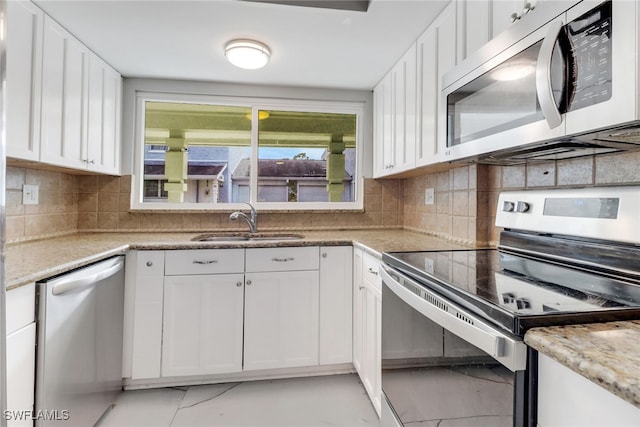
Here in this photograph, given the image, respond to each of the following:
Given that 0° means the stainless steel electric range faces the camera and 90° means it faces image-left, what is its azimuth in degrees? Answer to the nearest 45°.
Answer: approximately 45°

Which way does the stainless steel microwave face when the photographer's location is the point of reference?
facing the viewer and to the left of the viewer

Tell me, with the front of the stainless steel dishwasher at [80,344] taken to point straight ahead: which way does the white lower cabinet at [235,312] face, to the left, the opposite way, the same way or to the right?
to the right

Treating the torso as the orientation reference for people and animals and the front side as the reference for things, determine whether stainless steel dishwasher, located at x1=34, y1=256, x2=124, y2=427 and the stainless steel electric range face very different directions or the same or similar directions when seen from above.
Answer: very different directions

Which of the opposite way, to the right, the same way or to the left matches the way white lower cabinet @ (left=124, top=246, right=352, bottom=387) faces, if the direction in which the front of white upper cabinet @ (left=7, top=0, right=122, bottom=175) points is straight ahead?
to the right

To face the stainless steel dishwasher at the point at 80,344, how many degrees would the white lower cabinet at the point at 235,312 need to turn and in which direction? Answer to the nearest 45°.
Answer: approximately 45° to its right

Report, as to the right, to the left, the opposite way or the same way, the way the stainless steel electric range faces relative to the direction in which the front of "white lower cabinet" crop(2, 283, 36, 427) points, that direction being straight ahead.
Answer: the opposite way

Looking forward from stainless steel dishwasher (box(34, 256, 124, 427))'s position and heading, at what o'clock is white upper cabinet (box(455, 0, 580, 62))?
The white upper cabinet is roughly at 12 o'clock from the stainless steel dishwasher.

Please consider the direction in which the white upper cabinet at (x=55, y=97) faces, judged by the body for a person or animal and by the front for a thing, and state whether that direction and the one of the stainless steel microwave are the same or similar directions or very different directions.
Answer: very different directions

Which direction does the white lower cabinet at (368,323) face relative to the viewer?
to the viewer's left

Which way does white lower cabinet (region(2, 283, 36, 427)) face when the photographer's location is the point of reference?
facing the viewer and to the right of the viewer

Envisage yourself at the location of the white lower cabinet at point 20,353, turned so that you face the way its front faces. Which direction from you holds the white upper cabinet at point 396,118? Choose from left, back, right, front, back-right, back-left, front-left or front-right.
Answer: front-left

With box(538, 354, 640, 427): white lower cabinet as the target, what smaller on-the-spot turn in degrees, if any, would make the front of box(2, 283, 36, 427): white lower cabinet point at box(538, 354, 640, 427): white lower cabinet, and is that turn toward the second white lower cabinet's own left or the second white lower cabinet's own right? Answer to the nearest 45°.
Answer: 0° — it already faces it

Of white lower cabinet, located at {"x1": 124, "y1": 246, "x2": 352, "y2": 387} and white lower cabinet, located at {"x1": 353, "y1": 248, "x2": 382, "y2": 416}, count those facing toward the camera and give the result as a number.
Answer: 1
